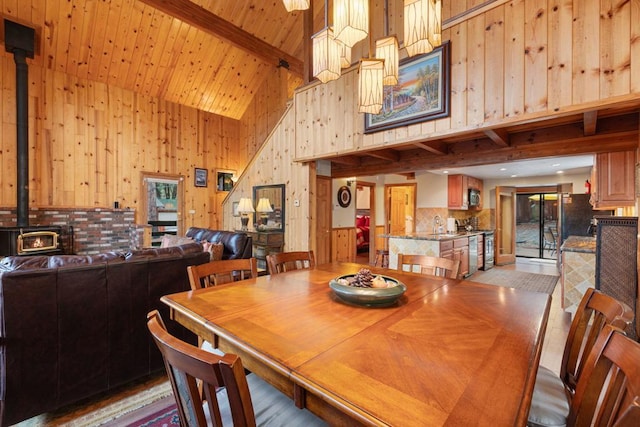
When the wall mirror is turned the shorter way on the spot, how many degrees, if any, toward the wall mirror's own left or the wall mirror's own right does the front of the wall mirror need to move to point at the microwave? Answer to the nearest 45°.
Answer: approximately 135° to the wall mirror's own left

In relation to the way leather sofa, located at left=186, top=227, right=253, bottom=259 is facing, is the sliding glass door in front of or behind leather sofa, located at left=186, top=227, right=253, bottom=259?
behind

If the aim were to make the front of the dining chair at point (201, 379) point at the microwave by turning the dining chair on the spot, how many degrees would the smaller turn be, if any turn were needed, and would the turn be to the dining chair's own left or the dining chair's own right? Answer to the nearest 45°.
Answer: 0° — it already faces it

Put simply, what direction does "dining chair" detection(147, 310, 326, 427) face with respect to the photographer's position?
facing away from the viewer and to the right of the viewer

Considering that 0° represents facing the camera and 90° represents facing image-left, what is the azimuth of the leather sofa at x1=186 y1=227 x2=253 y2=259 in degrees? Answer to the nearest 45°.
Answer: approximately 45°

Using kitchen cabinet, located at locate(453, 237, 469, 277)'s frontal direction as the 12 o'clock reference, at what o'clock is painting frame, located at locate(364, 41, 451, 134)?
The painting frame is roughly at 2 o'clock from the kitchen cabinet.

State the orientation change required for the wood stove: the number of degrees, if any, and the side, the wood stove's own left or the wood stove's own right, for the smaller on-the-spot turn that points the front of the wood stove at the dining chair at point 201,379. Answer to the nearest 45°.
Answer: approximately 45° to the wood stove's own right
